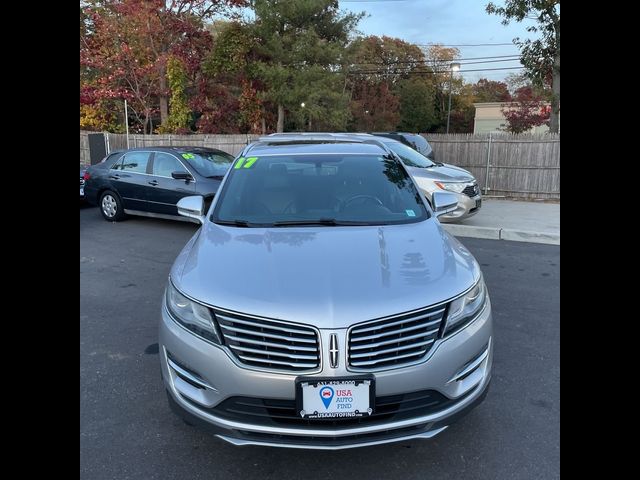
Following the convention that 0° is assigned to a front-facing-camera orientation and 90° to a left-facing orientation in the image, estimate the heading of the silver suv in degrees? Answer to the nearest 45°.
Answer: approximately 0°

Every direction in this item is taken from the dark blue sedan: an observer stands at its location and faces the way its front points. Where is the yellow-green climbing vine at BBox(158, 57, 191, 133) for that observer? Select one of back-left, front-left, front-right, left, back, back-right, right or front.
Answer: back-left

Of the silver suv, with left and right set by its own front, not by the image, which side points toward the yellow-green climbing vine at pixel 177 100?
back

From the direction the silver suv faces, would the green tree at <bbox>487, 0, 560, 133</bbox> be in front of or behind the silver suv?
behind

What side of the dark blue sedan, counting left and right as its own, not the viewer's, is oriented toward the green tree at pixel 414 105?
left

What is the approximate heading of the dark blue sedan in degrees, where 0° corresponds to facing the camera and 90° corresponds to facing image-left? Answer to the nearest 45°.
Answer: approximately 315°

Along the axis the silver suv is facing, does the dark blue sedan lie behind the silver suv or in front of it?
behind

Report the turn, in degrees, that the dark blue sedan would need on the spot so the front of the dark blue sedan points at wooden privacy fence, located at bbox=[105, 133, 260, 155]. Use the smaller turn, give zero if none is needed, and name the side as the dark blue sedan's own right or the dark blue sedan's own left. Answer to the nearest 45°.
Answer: approximately 135° to the dark blue sedan's own left

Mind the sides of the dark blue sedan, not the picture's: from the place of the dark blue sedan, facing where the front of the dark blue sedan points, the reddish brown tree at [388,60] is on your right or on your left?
on your left

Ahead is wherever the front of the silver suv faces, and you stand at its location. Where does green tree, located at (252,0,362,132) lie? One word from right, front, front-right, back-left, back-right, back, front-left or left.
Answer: back

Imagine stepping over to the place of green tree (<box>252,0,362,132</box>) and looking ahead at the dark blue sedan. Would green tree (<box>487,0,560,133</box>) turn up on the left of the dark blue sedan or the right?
left

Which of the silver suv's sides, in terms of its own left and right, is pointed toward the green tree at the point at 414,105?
back
